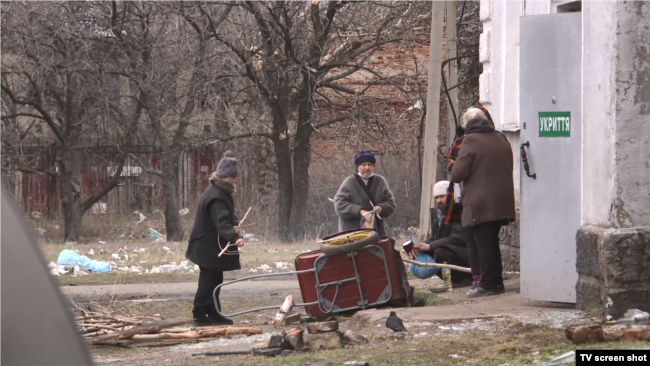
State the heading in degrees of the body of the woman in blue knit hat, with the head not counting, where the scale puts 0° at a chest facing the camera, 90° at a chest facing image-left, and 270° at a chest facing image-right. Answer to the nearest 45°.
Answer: approximately 0°

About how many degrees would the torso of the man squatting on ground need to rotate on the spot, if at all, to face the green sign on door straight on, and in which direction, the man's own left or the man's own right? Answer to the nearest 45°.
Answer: approximately 90° to the man's own left

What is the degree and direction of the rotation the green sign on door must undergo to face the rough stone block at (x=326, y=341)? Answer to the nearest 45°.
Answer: approximately 45° to its right

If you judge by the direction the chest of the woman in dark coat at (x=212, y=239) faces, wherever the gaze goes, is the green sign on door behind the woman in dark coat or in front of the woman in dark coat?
in front

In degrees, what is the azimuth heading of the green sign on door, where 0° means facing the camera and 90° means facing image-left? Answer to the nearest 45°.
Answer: approximately 0°

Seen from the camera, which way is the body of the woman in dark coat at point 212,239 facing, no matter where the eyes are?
to the viewer's right

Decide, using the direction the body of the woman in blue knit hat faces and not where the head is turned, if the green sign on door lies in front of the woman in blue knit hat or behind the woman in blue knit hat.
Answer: in front

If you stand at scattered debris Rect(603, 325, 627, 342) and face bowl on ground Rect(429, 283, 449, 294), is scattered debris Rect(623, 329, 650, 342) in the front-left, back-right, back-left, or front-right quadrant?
back-right

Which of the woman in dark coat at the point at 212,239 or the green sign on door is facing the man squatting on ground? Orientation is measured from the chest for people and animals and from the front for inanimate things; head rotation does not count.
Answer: the woman in dark coat

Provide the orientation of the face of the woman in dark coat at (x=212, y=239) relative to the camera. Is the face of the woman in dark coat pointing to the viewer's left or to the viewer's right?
to the viewer's right
